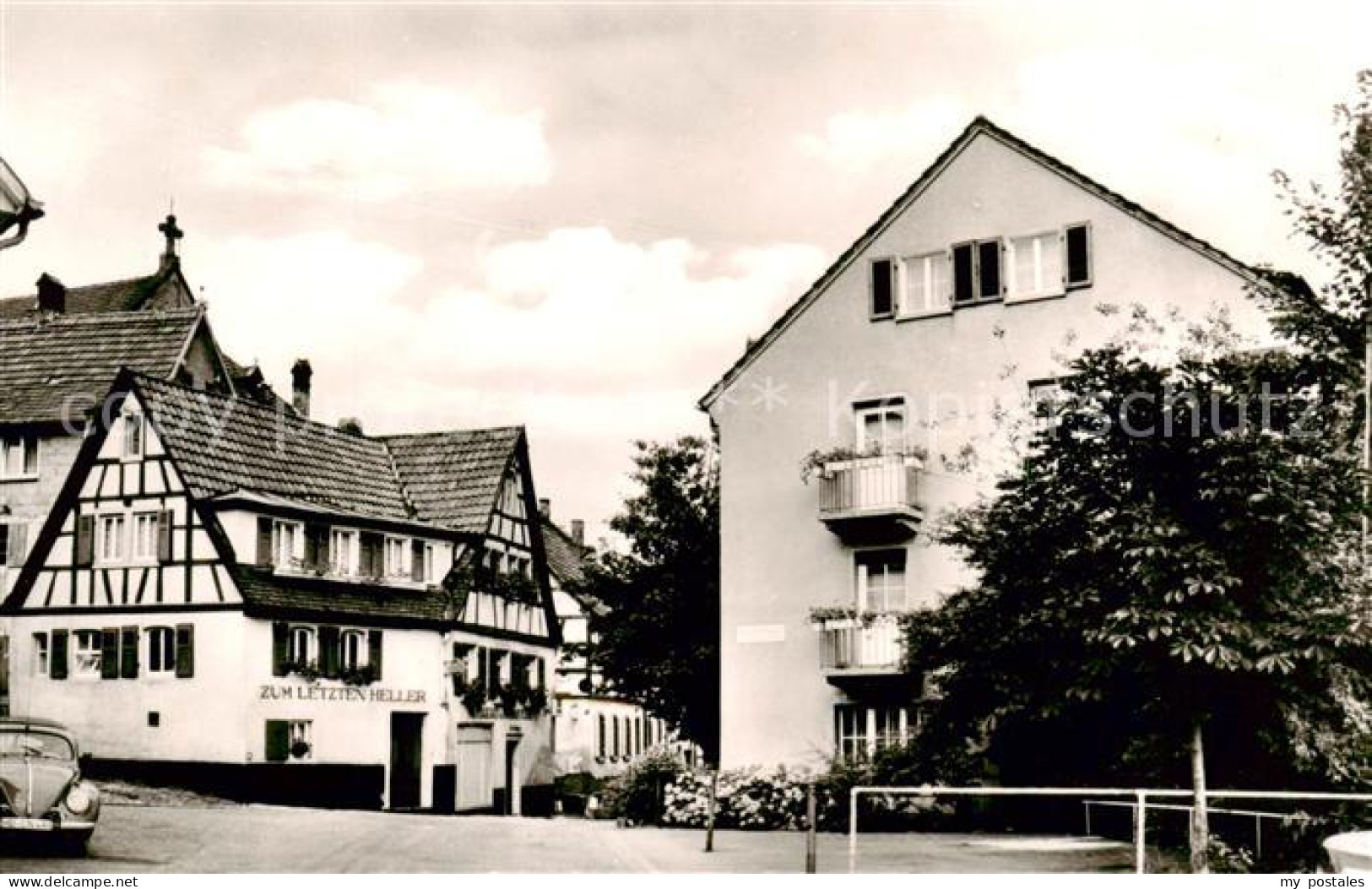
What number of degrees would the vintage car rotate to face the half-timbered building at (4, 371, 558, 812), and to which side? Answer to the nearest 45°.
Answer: approximately 135° to its left

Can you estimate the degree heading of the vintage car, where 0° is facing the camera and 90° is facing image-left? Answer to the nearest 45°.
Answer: approximately 0°

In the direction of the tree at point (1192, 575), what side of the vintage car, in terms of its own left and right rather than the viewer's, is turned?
left

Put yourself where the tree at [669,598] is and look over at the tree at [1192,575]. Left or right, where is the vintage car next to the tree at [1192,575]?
right

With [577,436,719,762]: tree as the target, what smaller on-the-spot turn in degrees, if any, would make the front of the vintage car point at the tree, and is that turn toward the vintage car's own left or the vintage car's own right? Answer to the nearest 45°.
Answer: approximately 135° to the vintage car's own left

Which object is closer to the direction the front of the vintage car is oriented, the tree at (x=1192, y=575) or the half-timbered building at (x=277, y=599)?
the tree
